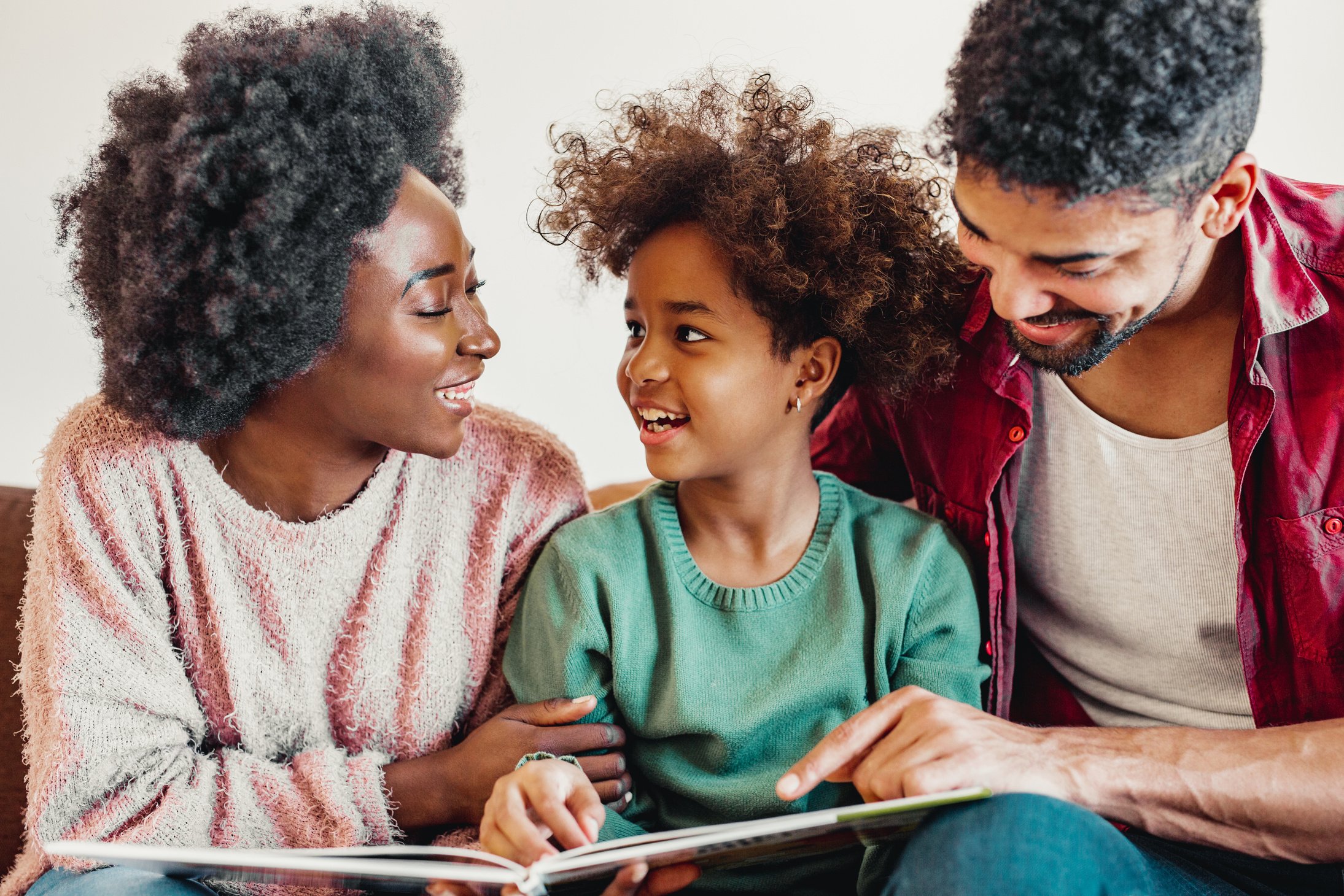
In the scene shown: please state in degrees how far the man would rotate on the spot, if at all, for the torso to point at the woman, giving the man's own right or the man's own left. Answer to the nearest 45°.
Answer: approximately 45° to the man's own right

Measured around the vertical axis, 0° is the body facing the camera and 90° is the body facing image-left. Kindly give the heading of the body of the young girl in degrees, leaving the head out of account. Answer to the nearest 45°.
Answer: approximately 0°

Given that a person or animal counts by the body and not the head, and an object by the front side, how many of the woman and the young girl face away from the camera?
0

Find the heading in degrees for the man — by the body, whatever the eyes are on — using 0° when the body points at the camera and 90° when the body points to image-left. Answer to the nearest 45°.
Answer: approximately 45°

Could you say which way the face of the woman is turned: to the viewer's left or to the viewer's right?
to the viewer's right

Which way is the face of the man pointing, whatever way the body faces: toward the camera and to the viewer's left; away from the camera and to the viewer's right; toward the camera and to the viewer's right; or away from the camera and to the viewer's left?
toward the camera and to the viewer's left
